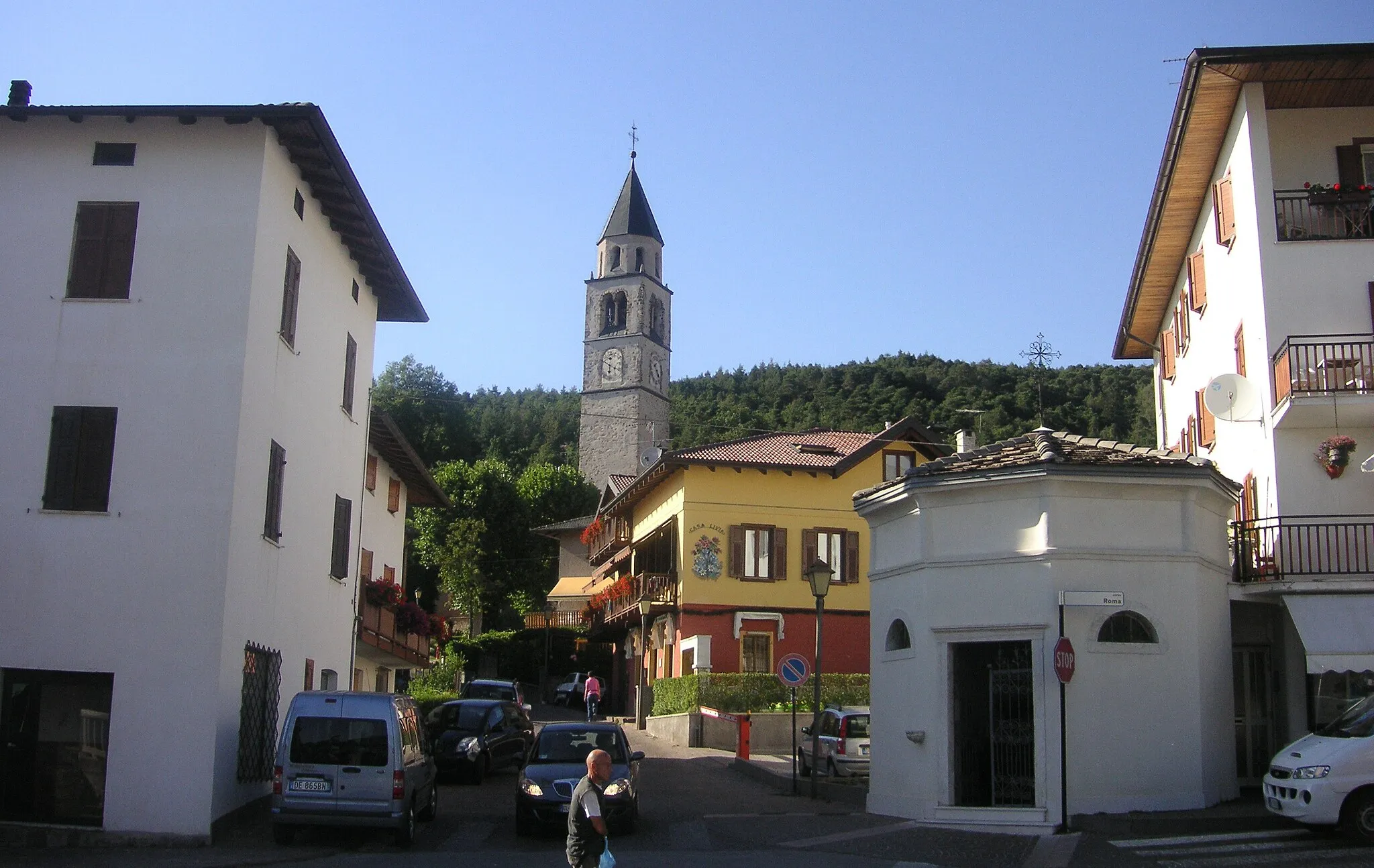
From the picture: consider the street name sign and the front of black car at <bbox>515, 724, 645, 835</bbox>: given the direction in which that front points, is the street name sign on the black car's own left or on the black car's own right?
on the black car's own left

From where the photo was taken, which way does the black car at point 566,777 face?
toward the camera

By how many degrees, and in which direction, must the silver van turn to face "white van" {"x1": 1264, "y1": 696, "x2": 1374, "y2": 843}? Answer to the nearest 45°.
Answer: approximately 90° to its right

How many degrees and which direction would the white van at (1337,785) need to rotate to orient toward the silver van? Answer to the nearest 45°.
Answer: approximately 45° to its right

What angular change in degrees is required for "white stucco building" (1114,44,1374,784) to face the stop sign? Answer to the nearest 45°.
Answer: approximately 45° to its right

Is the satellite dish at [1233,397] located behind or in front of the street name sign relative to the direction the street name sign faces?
behind

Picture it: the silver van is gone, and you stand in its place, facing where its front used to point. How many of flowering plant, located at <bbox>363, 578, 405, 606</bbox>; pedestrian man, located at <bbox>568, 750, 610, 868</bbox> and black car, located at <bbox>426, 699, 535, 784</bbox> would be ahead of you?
2

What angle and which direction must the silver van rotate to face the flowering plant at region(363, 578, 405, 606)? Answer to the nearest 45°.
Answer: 0° — it already faces it

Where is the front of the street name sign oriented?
toward the camera

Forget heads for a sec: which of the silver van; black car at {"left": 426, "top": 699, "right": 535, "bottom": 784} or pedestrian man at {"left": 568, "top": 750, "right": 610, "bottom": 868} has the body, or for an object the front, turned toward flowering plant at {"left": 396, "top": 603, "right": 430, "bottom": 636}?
the silver van

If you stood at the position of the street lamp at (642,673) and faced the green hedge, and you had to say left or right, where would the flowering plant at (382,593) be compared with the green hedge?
right

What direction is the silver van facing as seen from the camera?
away from the camera

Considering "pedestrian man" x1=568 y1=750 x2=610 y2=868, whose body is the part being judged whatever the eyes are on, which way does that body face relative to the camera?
to the viewer's right

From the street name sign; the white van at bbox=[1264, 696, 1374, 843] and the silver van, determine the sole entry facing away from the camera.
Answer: the silver van

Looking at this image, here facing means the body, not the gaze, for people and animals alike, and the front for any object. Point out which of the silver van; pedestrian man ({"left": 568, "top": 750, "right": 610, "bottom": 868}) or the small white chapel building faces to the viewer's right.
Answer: the pedestrian man

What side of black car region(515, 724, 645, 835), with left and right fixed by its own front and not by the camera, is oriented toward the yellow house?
back
